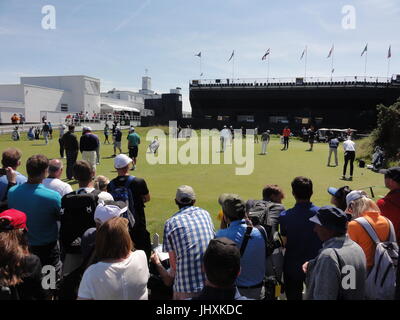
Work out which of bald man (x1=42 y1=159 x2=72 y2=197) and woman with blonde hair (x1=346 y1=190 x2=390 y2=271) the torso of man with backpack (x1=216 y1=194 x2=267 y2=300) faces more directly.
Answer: the bald man

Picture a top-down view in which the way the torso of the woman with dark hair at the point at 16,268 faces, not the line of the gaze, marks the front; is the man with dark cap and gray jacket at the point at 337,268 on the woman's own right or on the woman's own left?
on the woman's own right

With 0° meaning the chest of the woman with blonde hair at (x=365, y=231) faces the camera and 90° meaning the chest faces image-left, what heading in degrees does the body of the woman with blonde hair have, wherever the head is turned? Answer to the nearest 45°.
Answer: approximately 135°

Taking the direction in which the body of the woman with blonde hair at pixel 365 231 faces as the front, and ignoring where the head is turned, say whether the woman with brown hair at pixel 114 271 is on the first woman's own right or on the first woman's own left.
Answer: on the first woman's own left

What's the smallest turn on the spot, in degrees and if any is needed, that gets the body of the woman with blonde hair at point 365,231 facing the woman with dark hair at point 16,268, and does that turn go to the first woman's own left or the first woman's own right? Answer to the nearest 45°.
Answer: approximately 90° to the first woman's own left

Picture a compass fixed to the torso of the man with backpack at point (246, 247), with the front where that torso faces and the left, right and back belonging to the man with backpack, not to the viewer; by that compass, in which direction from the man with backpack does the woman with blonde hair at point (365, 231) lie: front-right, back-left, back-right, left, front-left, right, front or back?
back-right

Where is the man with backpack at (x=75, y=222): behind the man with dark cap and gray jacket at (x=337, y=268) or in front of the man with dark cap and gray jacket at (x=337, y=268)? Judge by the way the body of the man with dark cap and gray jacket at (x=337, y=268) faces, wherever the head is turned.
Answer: in front

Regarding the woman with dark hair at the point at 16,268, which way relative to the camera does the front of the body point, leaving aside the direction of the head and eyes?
away from the camera

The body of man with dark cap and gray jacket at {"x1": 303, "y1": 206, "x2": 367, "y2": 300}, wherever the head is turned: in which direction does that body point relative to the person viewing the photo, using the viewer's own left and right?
facing away from the viewer and to the left of the viewer
